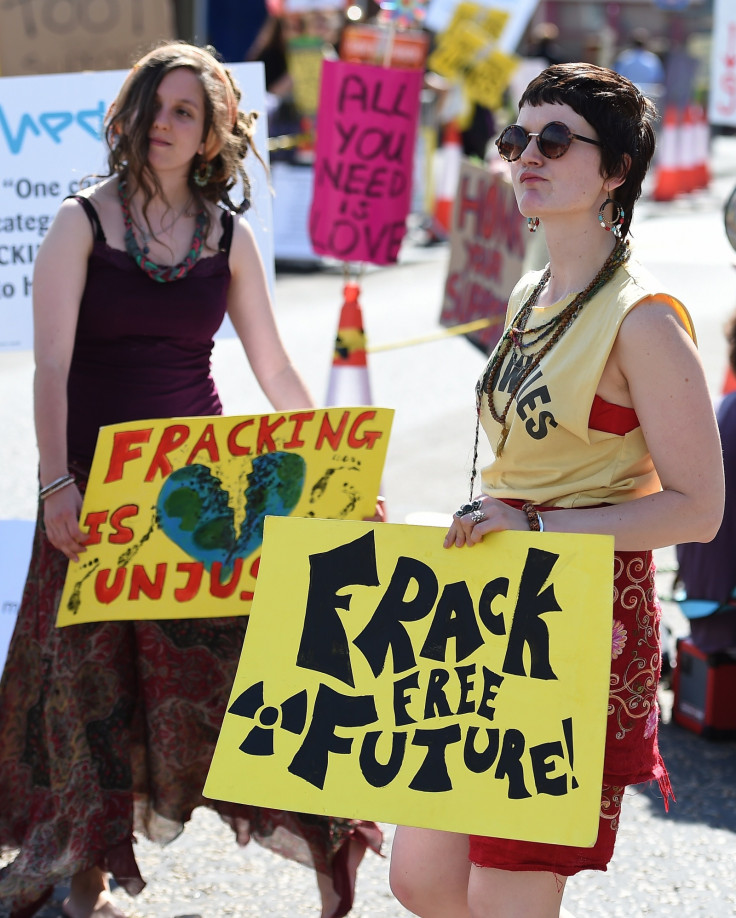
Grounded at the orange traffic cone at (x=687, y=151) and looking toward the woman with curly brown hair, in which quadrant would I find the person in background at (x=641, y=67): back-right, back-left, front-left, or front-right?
back-right

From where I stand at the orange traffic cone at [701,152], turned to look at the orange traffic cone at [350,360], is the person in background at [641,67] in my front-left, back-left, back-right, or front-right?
back-right

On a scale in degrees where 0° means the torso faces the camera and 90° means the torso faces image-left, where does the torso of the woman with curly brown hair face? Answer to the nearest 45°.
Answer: approximately 0°

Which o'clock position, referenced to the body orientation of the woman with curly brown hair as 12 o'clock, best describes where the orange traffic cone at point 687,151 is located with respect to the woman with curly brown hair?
The orange traffic cone is roughly at 7 o'clock from the woman with curly brown hair.

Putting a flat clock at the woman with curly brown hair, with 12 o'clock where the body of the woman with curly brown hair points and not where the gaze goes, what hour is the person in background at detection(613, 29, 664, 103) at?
The person in background is roughly at 7 o'clock from the woman with curly brown hair.

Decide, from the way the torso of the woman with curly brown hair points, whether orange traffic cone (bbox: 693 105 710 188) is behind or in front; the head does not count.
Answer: behind

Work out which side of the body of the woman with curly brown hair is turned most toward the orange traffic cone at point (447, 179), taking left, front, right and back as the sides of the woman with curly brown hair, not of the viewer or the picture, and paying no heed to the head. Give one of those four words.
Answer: back

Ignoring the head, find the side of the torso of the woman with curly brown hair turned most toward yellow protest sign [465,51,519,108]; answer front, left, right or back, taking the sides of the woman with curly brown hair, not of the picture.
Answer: back

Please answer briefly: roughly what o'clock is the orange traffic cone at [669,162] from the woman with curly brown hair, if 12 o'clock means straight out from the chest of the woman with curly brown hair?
The orange traffic cone is roughly at 7 o'clock from the woman with curly brown hair.
